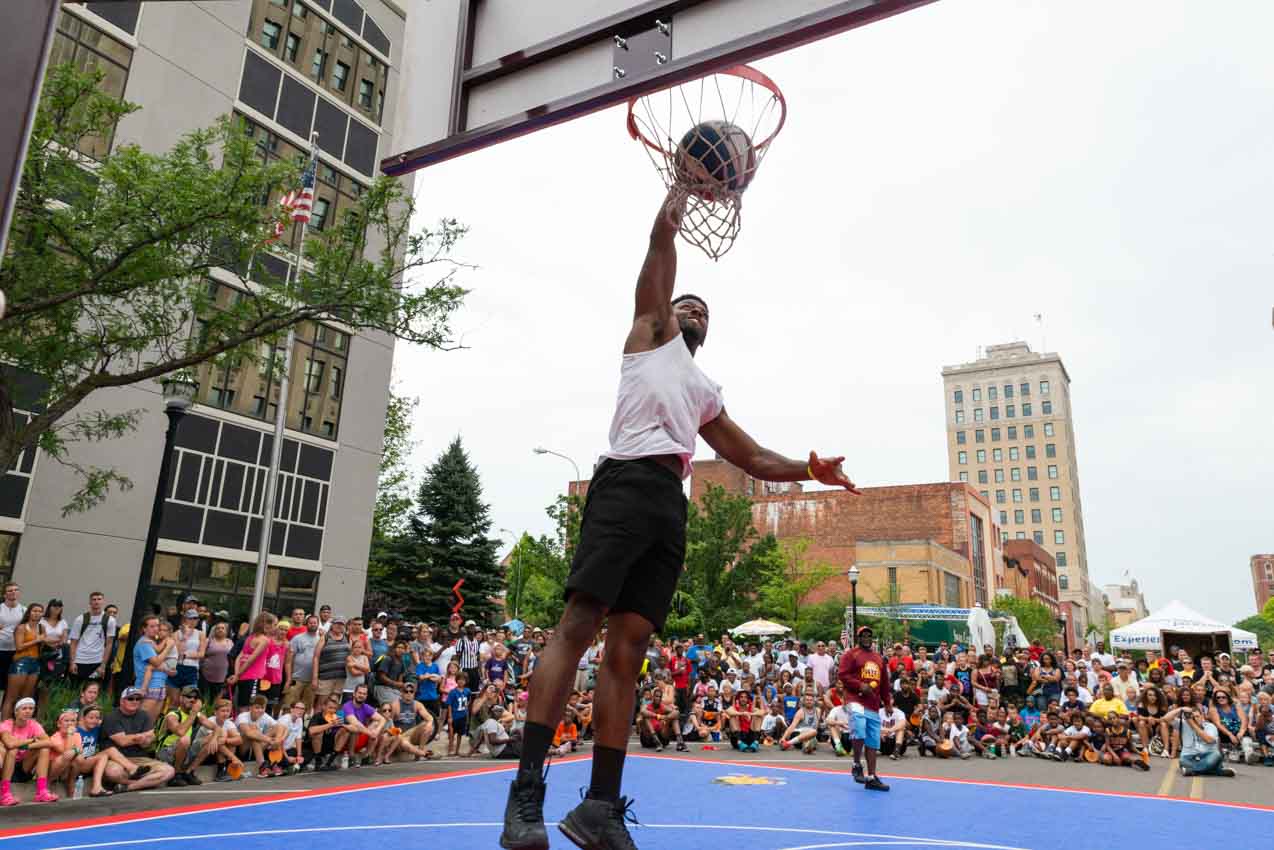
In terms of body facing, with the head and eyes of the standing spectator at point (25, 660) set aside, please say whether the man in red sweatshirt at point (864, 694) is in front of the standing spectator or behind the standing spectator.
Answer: in front

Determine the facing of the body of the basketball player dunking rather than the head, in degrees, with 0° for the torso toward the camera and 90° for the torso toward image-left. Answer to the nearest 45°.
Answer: approximately 315°

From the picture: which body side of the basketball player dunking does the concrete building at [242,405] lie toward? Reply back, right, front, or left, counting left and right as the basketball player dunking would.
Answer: back

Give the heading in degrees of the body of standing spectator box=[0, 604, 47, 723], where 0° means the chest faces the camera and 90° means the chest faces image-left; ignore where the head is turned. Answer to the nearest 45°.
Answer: approximately 315°

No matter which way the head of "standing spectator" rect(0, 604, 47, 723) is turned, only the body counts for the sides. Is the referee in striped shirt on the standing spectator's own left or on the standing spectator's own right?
on the standing spectator's own left

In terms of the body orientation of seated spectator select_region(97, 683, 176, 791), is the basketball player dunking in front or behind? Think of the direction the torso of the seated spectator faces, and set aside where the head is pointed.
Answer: in front

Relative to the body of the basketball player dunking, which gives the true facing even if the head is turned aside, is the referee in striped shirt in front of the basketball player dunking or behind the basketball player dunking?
behind

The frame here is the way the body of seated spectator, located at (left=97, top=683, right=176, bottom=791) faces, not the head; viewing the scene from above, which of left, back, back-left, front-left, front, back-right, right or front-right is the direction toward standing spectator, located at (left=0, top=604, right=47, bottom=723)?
back
